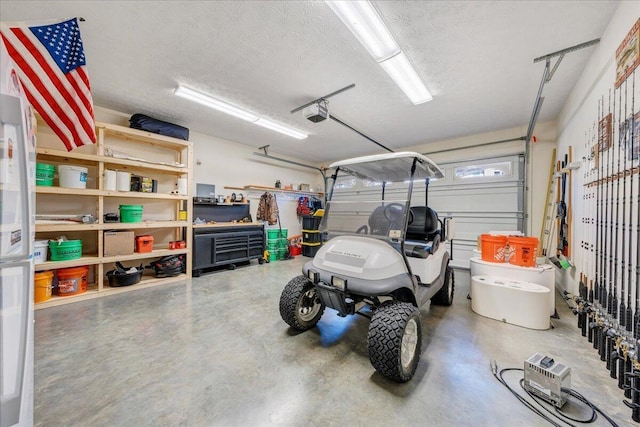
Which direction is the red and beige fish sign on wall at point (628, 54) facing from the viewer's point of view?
to the viewer's left

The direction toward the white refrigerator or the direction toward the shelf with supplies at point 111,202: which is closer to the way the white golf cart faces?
the white refrigerator

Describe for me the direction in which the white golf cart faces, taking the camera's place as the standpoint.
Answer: facing the viewer and to the left of the viewer

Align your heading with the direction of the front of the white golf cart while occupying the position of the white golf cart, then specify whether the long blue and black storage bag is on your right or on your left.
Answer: on your right

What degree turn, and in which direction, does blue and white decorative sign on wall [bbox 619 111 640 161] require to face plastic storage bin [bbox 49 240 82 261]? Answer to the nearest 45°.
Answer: approximately 45° to its left

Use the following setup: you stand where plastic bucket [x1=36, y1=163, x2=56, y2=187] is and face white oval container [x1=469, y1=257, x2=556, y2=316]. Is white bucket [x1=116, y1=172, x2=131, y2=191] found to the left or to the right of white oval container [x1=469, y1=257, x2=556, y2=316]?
left

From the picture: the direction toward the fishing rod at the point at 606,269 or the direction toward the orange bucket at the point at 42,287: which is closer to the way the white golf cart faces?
the orange bucket

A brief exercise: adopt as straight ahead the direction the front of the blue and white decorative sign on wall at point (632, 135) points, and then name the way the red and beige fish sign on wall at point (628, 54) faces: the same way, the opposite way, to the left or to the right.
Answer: the same way

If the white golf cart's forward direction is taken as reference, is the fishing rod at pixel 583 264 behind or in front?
behind

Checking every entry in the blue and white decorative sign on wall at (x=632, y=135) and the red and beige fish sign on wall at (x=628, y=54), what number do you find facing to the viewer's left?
2

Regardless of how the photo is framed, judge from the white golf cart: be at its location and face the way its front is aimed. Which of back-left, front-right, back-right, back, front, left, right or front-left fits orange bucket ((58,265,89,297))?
front-right

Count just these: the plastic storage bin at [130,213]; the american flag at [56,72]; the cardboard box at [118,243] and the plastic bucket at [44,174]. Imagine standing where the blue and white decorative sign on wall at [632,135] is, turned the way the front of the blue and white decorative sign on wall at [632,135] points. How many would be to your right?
0

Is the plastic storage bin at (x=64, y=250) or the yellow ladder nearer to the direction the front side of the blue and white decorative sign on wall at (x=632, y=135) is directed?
the plastic storage bin

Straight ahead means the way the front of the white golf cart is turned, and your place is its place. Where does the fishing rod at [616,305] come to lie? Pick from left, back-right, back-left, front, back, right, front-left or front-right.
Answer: back-left

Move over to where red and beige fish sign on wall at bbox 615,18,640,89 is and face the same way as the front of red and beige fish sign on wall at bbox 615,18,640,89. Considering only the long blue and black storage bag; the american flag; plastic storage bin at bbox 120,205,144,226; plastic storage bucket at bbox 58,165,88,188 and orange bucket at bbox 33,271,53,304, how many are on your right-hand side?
0

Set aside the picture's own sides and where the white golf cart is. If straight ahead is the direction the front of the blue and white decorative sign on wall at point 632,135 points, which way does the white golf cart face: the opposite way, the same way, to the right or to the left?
to the left

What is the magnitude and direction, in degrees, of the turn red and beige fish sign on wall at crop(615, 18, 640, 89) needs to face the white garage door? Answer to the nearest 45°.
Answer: approximately 45° to its right

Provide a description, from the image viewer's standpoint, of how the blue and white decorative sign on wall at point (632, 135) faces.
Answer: facing to the left of the viewer

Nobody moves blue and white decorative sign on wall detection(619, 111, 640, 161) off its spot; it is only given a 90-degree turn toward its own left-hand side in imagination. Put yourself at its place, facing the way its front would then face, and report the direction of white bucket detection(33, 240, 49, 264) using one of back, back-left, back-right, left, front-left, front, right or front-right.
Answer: front-right
